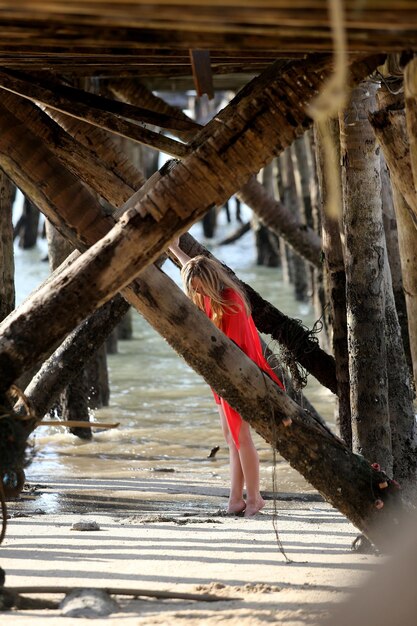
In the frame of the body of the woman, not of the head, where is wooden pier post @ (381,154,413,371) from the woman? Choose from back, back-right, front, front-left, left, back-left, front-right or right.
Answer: back

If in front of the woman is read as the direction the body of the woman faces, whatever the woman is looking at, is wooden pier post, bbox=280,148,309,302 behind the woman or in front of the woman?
behind

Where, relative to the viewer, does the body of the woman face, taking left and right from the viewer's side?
facing the viewer and to the left of the viewer

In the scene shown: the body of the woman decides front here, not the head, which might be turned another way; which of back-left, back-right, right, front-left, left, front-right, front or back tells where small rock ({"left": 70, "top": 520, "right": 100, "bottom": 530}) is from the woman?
front

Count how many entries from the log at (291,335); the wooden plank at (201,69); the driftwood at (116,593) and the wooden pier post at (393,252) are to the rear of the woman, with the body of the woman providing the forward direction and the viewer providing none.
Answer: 2

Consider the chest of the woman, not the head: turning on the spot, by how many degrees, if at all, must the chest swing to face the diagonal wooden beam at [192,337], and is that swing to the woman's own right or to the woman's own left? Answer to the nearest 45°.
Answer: approximately 45° to the woman's own left

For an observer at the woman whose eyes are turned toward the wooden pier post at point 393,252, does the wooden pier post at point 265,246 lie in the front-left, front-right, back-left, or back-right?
front-left

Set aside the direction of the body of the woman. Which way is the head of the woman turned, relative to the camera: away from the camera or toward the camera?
toward the camera

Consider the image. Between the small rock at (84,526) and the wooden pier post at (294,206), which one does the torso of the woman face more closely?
the small rock

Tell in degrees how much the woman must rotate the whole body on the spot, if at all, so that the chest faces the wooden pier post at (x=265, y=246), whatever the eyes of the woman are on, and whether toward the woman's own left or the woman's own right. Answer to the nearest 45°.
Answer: approximately 135° to the woman's own right

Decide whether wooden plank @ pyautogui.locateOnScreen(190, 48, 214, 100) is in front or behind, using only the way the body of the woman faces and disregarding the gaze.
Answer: in front
